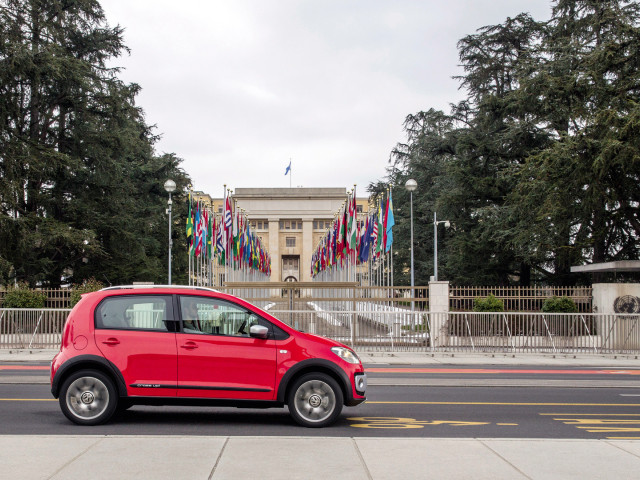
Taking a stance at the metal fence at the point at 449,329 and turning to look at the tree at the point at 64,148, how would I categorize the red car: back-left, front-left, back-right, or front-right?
back-left

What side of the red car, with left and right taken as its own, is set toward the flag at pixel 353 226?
left

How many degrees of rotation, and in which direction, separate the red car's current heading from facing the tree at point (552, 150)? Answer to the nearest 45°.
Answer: approximately 45° to its left

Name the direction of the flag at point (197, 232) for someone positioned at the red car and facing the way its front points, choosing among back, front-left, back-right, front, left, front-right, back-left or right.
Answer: left

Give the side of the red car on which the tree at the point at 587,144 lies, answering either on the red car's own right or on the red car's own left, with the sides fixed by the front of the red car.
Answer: on the red car's own left

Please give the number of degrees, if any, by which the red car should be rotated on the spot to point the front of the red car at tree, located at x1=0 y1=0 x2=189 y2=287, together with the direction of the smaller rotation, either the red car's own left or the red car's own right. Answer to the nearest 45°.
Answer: approximately 90° to the red car's own left

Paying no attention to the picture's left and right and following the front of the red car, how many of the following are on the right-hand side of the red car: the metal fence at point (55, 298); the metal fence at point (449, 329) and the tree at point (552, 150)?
0

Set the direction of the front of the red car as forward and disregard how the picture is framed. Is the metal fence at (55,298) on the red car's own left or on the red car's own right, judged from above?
on the red car's own left

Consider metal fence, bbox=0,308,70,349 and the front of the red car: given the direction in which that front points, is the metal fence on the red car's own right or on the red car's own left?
on the red car's own left

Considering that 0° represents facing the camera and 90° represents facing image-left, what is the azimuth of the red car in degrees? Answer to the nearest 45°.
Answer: approximately 270°

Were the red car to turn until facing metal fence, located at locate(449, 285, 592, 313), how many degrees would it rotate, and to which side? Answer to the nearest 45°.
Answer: approximately 45° to its left
